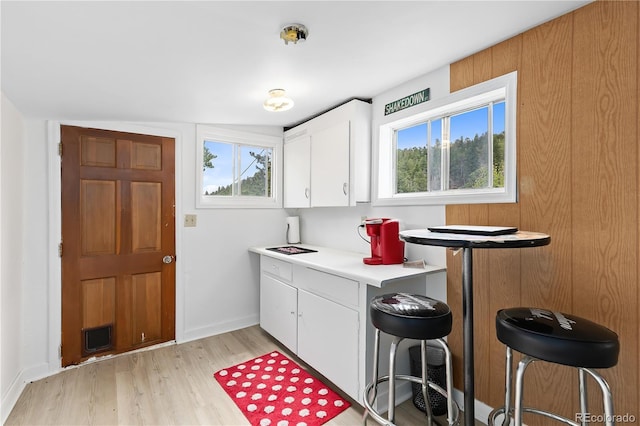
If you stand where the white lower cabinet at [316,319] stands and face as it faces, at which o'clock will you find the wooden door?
The wooden door is roughly at 2 o'clock from the white lower cabinet.

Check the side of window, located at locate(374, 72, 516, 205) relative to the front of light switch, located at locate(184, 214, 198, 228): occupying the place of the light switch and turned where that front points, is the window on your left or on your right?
on your left

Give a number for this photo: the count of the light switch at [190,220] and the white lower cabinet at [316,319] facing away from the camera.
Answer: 0

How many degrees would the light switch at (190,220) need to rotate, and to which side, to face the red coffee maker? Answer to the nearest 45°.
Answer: approximately 45° to its left

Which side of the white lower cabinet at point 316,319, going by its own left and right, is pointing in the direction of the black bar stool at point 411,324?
left

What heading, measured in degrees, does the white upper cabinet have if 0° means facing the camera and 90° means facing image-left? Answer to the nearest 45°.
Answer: approximately 45°

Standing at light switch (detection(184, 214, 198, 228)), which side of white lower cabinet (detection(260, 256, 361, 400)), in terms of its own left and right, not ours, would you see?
right

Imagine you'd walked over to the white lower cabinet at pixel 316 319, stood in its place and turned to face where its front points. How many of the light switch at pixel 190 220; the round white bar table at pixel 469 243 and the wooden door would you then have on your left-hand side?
1

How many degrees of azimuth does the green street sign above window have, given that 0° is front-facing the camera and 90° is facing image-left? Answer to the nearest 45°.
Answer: approximately 45°

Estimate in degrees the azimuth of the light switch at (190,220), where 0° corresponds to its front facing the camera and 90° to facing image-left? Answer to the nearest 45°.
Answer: approximately 0°

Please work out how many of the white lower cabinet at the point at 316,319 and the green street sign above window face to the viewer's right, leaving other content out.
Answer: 0
